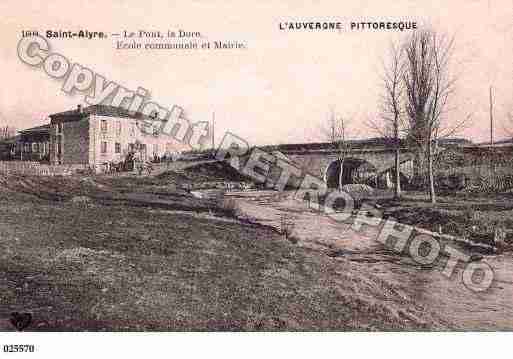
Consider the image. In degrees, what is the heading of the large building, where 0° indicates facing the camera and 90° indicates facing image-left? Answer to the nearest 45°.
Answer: approximately 315°

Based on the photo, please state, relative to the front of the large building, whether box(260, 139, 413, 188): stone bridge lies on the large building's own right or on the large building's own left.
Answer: on the large building's own left
